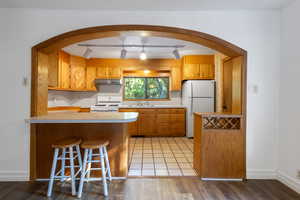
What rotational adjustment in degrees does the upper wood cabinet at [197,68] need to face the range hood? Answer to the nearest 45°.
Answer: approximately 90° to its right

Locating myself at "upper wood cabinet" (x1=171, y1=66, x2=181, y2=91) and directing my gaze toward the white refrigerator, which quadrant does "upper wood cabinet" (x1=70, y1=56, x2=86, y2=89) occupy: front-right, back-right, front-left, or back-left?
back-right

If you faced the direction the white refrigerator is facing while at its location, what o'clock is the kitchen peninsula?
The kitchen peninsula is roughly at 1 o'clock from the white refrigerator.

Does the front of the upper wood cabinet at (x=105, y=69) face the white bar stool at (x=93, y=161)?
yes

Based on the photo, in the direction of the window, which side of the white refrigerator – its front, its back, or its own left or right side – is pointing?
right

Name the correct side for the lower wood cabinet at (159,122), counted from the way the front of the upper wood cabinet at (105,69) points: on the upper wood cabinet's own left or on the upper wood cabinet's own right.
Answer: on the upper wood cabinet's own left

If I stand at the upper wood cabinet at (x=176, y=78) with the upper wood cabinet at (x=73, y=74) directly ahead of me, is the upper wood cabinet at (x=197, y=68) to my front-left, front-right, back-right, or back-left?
back-left

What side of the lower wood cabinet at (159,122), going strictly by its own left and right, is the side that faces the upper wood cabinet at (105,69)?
right

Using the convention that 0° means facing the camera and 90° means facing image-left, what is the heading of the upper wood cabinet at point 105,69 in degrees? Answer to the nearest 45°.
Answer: approximately 0°
